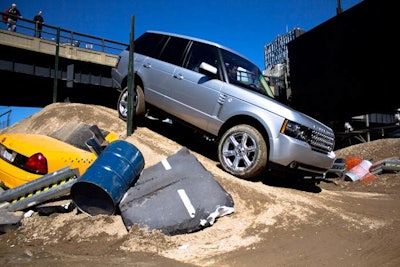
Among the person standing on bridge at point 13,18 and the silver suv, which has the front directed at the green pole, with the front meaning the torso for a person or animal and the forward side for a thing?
the person standing on bridge

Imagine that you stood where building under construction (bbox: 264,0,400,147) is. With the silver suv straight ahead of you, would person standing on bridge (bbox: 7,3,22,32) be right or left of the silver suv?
right

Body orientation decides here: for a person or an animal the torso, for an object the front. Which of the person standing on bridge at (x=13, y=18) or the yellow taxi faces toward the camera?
the person standing on bridge

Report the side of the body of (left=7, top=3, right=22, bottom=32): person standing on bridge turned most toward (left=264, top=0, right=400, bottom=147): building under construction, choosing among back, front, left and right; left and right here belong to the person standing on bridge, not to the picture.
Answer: left

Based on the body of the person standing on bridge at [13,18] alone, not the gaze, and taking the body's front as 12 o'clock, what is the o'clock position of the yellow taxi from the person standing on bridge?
The yellow taxi is roughly at 12 o'clock from the person standing on bridge.

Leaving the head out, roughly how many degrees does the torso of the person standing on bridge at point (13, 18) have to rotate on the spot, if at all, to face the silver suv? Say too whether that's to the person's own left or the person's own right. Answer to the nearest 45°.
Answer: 0° — they already face it

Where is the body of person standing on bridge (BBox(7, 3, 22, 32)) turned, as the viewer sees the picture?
toward the camera

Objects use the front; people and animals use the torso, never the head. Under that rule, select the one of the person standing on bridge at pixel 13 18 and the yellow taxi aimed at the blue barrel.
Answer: the person standing on bridge

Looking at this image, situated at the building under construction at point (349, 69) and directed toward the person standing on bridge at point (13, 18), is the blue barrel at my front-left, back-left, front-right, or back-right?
front-left

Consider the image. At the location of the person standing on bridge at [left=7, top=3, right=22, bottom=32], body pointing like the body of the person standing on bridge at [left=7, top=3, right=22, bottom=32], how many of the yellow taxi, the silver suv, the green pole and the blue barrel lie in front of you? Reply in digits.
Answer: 4

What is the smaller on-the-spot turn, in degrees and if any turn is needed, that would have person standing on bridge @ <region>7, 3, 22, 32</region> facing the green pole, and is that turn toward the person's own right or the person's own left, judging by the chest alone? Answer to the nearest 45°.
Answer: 0° — they already face it

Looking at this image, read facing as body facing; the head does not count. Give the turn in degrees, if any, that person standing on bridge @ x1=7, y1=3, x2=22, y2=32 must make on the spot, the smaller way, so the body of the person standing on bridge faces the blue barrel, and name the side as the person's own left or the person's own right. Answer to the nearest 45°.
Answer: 0° — they already face it

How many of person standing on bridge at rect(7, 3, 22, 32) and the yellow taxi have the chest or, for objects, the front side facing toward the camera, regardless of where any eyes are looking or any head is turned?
1

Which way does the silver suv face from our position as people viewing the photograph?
facing the viewer and to the right of the viewer
